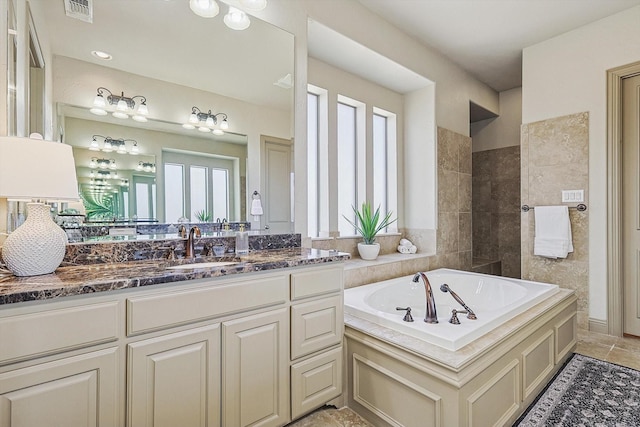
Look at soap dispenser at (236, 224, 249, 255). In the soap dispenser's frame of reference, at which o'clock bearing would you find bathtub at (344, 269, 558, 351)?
The bathtub is roughly at 9 o'clock from the soap dispenser.

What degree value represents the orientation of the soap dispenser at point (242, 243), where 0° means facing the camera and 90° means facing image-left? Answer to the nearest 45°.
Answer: approximately 0°
